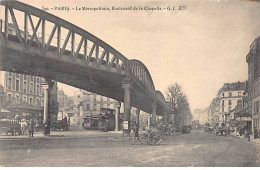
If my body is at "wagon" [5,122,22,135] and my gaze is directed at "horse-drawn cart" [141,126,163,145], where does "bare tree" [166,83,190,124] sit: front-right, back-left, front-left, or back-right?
front-left
